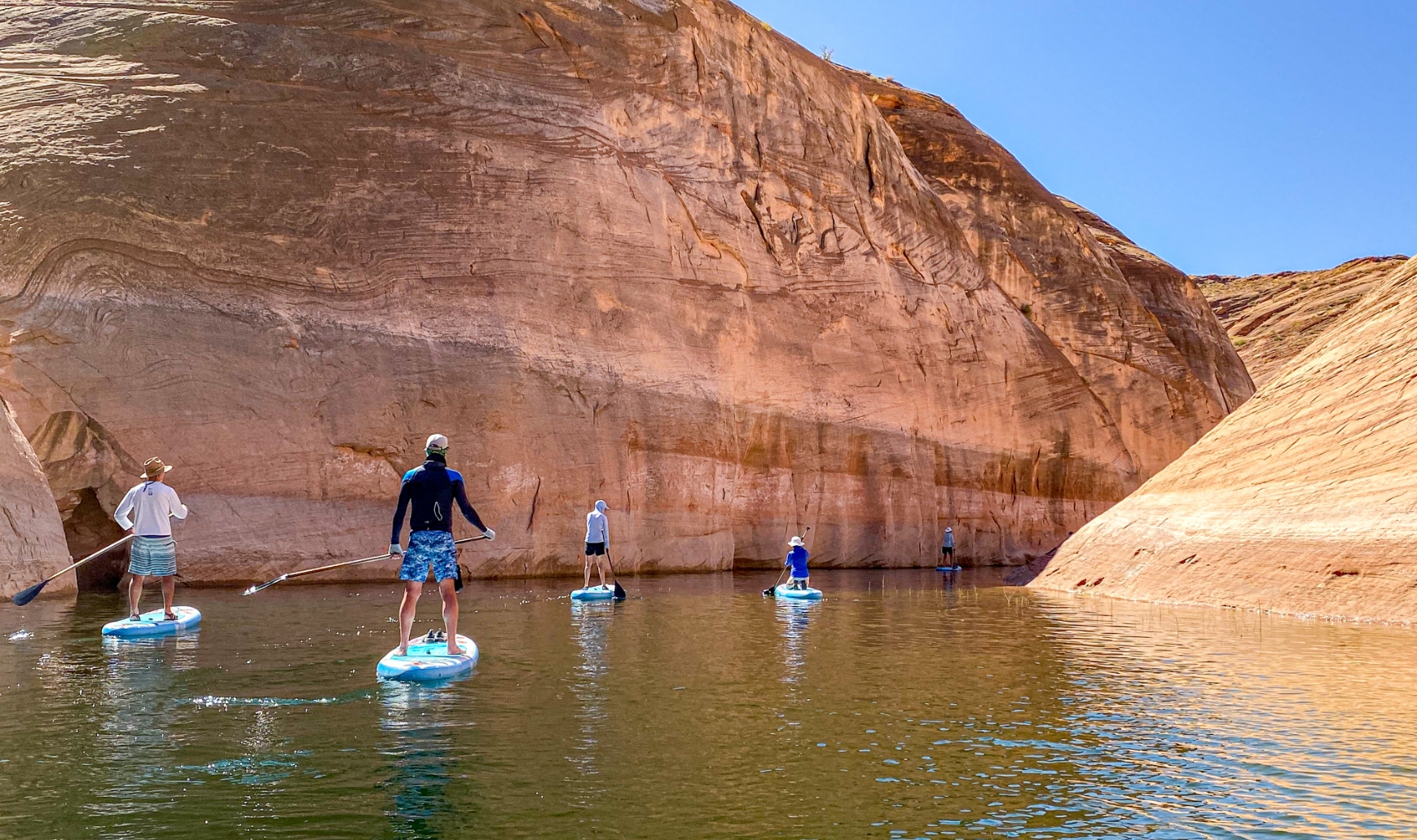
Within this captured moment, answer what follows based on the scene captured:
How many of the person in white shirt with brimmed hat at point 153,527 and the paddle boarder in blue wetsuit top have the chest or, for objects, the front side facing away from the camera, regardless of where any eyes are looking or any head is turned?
2

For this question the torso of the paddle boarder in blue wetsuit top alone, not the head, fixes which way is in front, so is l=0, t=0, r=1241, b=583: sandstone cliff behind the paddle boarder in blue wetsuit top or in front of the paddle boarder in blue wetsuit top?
in front

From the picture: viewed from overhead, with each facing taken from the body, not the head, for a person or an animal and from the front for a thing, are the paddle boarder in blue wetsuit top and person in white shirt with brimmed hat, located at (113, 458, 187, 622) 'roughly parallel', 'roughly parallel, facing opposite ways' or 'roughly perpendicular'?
roughly parallel

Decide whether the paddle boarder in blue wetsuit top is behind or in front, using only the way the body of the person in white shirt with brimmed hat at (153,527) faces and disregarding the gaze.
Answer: behind

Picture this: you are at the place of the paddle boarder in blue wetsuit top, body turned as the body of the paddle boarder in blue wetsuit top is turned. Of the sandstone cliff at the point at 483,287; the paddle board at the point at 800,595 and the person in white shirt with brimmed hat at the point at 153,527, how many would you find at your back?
0

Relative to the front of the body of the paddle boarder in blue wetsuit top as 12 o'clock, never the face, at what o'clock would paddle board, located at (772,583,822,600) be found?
The paddle board is roughly at 1 o'clock from the paddle boarder in blue wetsuit top.

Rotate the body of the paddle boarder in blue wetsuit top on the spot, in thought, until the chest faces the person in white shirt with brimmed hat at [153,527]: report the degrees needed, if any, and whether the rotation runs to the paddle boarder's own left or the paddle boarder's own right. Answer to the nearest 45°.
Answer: approximately 45° to the paddle boarder's own left

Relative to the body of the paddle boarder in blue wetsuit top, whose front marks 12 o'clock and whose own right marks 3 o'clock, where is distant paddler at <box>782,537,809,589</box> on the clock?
The distant paddler is roughly at 1 o'clock from the paddle boarder in blue wetsuit top.

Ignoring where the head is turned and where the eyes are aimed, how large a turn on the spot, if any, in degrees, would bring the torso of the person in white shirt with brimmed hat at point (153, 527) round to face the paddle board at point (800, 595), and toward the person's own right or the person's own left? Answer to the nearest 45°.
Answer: approximately 90° to the person's own right

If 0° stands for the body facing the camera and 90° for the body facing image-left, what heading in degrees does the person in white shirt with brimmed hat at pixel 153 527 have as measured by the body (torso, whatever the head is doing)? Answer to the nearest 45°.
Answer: approximately 180°

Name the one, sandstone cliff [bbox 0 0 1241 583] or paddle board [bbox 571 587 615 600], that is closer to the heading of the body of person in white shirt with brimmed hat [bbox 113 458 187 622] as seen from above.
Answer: the sandstone cliff

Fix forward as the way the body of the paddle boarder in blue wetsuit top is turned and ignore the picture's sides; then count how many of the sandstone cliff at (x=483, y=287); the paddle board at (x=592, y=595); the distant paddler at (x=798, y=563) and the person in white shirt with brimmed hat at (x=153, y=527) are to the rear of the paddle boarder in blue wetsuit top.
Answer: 0

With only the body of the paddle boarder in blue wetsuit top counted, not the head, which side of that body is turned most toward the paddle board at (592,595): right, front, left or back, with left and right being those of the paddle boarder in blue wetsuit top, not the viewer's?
front

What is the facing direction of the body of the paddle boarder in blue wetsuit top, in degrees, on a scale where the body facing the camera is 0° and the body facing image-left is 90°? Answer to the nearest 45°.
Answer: approximately 180°
